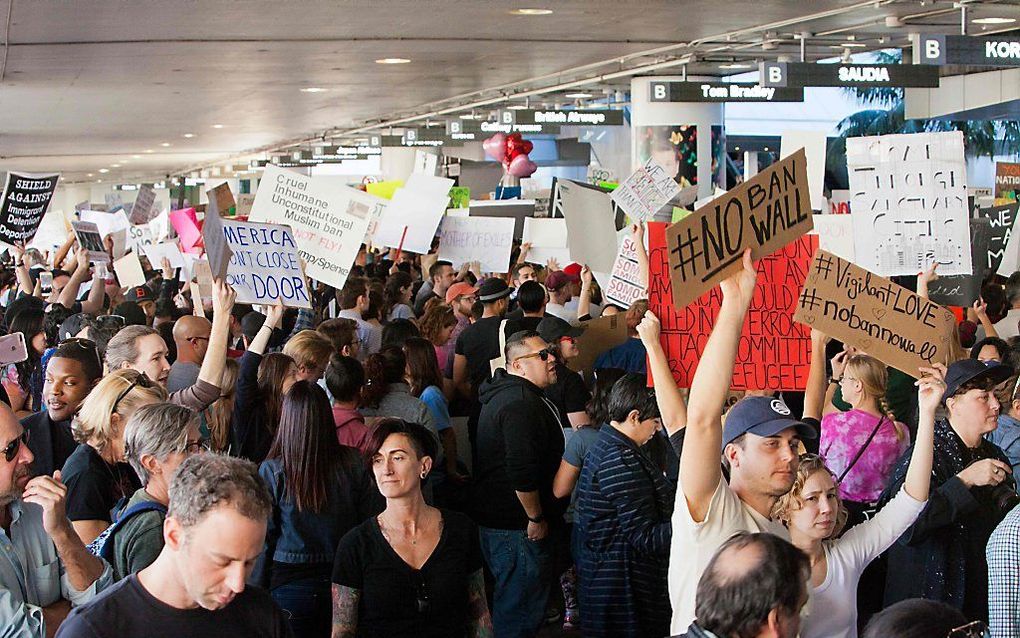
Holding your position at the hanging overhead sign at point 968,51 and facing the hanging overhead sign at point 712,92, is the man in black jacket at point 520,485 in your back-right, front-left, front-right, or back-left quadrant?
back-left

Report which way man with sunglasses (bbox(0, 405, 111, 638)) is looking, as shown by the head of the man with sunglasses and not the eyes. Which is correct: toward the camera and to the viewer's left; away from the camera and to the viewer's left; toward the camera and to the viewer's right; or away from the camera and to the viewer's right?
toward the camera and to the viewer's right

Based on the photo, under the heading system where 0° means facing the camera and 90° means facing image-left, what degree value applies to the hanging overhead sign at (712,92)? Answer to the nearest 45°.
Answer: approximately 0°
